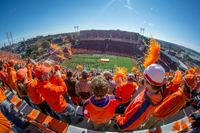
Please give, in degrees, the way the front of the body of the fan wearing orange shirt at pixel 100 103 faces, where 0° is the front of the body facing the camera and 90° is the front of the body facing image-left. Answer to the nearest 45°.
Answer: approximately 180°

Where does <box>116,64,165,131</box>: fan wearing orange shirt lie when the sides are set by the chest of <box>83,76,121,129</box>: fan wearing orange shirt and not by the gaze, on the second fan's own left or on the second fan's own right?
on the second fan's own right
